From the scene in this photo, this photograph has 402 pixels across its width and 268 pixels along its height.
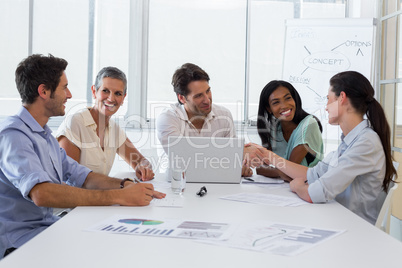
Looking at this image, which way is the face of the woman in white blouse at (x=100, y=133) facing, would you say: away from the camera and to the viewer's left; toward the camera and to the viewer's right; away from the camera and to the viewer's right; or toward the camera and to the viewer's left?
toward the camera and to the viewer's right

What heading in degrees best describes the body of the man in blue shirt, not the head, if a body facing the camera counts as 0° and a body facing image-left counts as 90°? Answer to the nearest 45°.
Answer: approximately 270°

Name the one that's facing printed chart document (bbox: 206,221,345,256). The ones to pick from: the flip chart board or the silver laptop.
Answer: the flip chart board

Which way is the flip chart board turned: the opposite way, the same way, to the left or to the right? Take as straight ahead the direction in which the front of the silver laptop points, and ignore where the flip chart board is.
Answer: the opposite way

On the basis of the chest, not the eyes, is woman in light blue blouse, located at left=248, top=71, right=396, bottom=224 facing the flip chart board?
no

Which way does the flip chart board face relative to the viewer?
toward the camera

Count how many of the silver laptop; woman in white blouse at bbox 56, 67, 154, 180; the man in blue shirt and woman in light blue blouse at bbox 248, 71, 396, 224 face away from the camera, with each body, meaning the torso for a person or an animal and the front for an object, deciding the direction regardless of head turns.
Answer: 1

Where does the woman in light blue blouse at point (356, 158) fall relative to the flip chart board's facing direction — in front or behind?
in front

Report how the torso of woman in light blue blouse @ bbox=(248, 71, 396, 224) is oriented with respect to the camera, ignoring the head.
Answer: to the viewer's left

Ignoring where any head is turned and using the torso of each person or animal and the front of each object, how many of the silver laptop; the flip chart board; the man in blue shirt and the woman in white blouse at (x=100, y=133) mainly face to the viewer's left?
0

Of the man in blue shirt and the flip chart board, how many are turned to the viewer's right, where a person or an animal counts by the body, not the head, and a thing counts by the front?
1

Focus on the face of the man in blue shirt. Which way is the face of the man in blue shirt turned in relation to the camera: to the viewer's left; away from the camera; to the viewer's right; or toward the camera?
to the viewer's right

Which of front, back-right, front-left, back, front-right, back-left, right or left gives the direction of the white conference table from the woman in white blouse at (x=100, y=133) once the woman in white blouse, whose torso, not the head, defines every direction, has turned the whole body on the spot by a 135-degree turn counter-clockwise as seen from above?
back

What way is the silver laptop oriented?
away from the camera

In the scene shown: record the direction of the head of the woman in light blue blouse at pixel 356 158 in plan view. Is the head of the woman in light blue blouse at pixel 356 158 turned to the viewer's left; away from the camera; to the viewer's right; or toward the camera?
to the viewer's left

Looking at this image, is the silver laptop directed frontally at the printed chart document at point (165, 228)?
no
